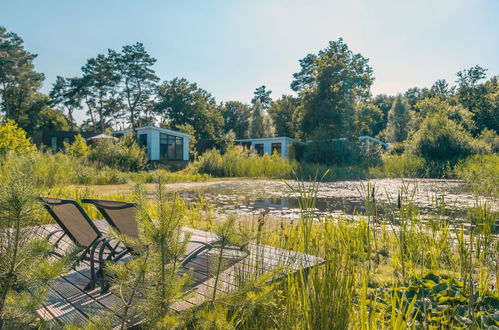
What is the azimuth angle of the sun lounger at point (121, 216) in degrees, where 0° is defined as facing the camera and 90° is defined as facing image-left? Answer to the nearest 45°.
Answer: approximately 315°

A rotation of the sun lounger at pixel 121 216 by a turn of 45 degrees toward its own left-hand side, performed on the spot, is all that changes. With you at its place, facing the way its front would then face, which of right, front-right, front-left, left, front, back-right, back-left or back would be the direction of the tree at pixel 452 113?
front-left

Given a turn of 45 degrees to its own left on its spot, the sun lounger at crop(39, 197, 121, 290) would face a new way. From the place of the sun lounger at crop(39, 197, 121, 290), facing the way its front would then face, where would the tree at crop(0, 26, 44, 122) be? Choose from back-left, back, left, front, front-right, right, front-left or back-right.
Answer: left

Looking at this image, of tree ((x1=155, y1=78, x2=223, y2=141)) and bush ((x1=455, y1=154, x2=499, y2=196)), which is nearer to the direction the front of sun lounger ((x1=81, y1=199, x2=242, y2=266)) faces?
the bush

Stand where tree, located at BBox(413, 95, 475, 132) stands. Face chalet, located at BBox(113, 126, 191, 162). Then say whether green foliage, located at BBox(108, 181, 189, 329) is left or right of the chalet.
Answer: left

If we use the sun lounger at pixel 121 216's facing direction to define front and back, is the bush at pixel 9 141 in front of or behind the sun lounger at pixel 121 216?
behind

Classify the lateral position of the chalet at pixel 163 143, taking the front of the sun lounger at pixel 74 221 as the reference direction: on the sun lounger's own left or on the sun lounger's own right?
on the sun lounger's own left

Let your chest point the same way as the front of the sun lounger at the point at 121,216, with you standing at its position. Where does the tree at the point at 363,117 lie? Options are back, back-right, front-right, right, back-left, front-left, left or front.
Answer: left
